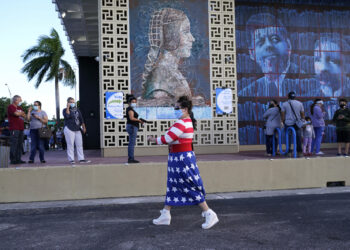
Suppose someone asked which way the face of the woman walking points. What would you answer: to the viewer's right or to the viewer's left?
to the viewer's left

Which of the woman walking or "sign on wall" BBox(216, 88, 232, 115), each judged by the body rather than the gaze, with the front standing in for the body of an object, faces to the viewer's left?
the woman walking

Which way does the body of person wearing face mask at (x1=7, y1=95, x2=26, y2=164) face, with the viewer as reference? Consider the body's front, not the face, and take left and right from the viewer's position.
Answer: facing to the right of the viewer

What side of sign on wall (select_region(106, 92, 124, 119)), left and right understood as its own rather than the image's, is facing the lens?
front

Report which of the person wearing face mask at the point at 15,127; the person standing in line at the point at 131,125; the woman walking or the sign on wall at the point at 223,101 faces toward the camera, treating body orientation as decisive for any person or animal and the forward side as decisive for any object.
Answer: the sign on wall

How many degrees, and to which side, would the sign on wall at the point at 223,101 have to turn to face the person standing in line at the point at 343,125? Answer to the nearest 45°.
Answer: approximately 45° to its left

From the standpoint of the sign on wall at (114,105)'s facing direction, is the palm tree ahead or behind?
behind

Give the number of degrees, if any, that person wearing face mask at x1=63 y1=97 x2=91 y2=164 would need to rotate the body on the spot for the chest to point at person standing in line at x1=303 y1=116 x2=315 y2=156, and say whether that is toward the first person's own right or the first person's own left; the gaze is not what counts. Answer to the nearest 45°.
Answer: approximately 45° to the first person's own left

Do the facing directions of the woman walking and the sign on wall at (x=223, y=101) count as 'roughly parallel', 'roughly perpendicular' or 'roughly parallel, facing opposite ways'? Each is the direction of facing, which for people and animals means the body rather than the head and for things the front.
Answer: roughly perpendicular

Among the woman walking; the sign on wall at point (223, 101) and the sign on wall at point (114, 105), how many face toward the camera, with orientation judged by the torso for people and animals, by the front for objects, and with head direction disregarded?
2

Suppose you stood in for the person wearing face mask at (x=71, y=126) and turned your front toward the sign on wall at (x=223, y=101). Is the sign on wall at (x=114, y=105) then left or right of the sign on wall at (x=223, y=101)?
left

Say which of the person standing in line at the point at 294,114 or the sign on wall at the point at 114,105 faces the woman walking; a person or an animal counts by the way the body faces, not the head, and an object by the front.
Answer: the sign on wall

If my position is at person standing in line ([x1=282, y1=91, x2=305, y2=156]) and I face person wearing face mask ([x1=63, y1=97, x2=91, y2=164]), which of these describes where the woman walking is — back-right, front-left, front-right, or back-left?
front-left

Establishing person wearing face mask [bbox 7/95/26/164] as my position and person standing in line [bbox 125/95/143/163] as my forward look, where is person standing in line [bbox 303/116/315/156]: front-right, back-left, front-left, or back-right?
front-left

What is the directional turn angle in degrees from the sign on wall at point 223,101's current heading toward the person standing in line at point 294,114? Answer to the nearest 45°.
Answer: approximately 45° to its left
